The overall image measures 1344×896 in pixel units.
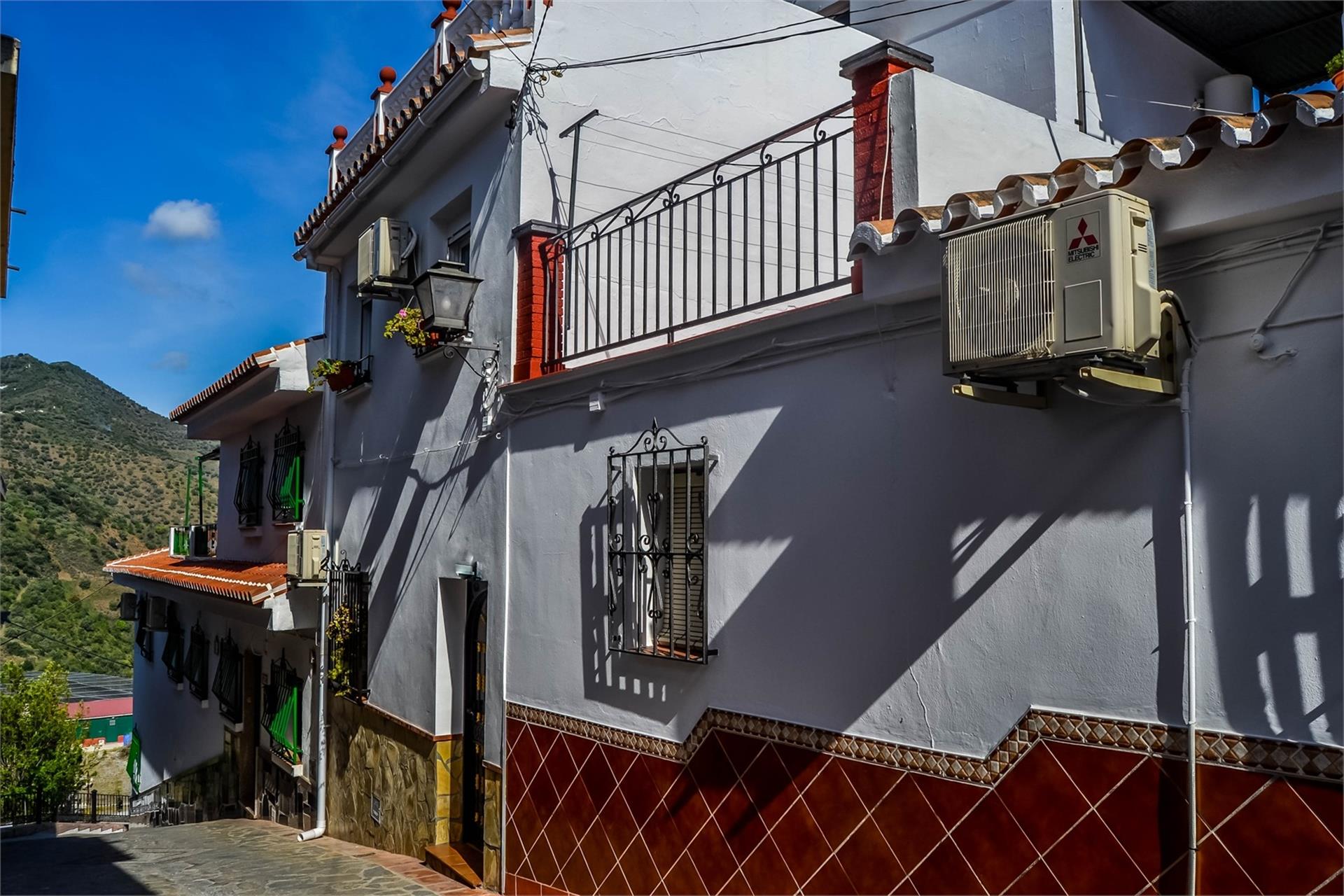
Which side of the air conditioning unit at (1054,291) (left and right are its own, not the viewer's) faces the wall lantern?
right

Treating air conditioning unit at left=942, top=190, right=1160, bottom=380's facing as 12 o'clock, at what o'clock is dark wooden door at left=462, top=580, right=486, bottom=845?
The dark wooden door is roughly at 3 o'clock from the air conditioning unit.

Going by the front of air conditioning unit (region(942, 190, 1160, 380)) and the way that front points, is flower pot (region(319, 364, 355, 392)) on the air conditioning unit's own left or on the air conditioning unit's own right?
on the air conditioning unit's own right

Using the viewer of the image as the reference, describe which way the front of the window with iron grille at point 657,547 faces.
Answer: facing the viewer and to the left of the viewer

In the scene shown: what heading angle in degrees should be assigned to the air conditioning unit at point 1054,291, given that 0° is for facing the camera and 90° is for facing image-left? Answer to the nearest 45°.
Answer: approximately 45°

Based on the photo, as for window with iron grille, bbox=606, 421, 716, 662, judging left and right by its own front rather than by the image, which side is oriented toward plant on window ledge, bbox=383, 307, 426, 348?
right

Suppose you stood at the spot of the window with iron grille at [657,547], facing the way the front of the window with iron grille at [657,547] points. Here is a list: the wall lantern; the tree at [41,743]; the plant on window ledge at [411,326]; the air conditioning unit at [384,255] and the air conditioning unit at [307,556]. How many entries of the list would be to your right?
5

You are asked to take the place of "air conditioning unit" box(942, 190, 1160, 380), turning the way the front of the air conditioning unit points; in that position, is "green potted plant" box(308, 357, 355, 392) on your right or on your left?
on your right

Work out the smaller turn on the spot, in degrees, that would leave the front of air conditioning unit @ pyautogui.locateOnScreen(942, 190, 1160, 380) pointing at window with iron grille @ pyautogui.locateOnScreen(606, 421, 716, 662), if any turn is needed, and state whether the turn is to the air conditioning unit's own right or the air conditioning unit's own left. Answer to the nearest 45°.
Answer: approximately 90° to the air conditioning unit's own right

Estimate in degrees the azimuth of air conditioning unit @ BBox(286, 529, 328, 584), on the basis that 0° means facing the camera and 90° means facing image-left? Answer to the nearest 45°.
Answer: approximately 90°

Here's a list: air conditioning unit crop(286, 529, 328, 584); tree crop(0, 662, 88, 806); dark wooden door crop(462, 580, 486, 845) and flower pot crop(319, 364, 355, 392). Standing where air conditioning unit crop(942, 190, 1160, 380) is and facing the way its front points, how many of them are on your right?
4

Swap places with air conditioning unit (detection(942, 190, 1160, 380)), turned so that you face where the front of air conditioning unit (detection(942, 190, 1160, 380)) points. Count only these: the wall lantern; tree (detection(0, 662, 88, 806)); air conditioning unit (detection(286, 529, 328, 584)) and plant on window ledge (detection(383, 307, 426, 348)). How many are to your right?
4

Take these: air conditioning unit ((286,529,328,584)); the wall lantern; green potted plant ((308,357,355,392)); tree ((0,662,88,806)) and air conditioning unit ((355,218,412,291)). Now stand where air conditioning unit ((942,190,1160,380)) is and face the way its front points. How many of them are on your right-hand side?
5
